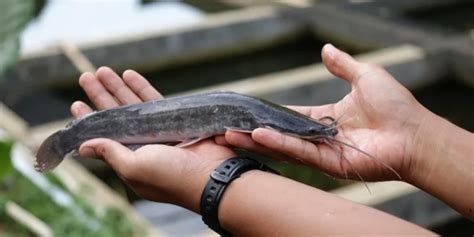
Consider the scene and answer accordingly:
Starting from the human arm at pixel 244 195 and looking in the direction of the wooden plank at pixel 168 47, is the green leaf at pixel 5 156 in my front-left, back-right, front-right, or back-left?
front-left

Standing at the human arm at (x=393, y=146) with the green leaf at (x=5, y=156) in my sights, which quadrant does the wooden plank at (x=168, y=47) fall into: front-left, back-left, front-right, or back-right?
front-right

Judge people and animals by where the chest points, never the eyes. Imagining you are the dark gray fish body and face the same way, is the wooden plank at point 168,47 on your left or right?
on your left

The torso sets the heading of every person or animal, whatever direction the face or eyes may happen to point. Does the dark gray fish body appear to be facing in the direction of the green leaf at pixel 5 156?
no

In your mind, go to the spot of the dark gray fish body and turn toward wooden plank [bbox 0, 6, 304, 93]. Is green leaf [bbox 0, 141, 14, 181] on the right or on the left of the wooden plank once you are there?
left

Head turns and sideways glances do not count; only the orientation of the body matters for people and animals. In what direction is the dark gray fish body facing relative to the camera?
to the viewer's right
